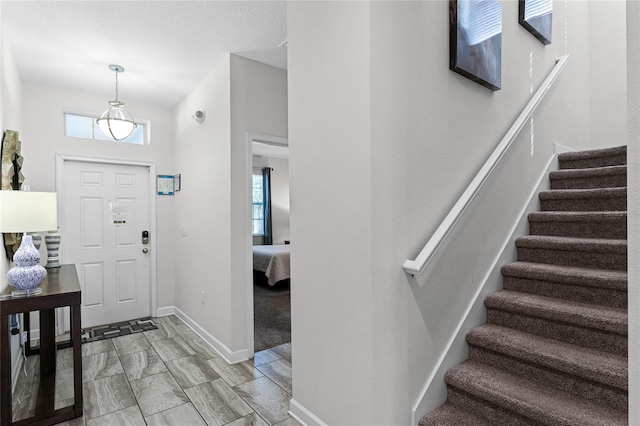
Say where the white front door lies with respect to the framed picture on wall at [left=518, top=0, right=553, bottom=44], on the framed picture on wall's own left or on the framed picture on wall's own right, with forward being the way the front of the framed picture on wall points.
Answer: on the framed picture on wall's own right

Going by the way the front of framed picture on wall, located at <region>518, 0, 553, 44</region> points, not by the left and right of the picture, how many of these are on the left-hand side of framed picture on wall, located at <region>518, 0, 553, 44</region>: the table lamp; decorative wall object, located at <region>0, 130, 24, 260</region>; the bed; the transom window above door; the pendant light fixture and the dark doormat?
0

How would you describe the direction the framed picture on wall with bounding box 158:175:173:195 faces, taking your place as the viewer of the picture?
facing the viewer

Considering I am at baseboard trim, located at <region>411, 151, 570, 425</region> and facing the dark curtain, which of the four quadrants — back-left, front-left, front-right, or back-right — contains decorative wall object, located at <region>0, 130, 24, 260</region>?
front-left

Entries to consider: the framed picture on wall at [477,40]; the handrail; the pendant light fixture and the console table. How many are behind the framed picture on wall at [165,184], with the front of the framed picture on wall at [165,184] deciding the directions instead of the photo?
0

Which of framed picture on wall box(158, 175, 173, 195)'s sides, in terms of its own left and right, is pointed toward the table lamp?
front

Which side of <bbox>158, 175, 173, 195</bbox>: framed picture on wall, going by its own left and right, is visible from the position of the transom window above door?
right
